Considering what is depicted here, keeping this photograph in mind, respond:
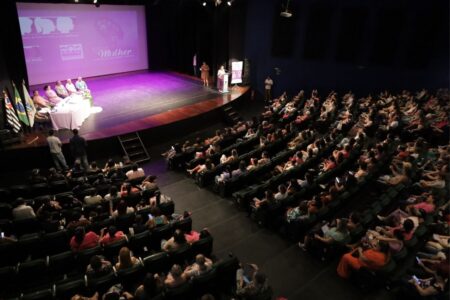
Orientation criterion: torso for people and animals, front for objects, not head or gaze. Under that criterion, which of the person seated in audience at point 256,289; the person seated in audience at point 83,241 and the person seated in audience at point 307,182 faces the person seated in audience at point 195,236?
the person seated in audience at point 256,289

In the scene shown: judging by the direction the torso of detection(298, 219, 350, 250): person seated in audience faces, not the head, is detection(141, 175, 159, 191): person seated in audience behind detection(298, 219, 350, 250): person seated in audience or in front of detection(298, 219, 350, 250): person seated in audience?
in front

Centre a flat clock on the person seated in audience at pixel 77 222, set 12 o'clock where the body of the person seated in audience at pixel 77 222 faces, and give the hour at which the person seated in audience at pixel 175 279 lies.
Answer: the person seated in audience at pixel 175 279 is roughly at 5 o'clock from the person seated in audience at pixel 77 222.

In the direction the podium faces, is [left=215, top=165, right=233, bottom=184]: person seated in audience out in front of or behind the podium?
in front

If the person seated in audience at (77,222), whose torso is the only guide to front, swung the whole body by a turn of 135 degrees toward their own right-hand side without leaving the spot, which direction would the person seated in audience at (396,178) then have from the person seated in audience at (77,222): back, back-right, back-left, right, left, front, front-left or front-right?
front-left

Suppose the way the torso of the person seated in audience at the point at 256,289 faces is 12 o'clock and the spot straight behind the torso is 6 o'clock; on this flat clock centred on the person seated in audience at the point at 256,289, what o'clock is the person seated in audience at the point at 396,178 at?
the person seated in audience at the point at 396,178 is roughly at 3 o'clock from the person seated in audience at the point at 256,289.

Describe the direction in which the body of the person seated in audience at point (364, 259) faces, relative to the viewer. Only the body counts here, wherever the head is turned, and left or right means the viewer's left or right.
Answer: facing to the left of the viewer

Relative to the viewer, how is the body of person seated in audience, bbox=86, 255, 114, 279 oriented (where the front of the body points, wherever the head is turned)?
away from the camera

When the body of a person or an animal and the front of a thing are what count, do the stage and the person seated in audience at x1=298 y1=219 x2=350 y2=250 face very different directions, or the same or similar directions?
very different directions

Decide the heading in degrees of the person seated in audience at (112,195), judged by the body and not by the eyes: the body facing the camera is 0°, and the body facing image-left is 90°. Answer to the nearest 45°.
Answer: approximately 180°

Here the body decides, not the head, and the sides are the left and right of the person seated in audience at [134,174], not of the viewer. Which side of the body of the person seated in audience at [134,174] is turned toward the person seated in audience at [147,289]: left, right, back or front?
back

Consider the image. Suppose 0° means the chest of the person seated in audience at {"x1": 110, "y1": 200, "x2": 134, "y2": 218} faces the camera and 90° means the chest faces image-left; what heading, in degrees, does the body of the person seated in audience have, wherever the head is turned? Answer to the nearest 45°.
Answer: approximately 180°

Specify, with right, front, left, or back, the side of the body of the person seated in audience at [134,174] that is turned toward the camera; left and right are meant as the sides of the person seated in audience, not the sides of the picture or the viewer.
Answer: back

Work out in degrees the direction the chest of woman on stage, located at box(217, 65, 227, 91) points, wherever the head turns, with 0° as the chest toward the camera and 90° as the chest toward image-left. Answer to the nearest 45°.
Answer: approximately 315°

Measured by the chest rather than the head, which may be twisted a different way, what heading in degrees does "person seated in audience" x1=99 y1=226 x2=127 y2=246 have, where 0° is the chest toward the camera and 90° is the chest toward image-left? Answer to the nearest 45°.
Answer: approximately 180°

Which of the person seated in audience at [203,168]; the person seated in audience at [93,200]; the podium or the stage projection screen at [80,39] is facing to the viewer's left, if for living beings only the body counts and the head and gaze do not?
the person seated in audience at [203,168]
